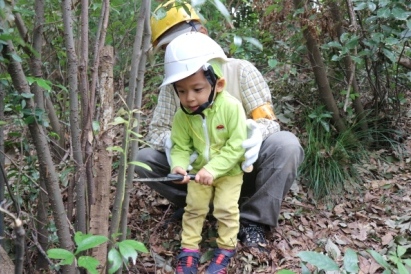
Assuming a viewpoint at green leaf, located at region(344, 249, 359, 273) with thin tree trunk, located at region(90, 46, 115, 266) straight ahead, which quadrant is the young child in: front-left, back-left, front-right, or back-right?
front-right

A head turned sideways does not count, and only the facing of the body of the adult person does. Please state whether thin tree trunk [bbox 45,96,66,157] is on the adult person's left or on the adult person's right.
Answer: on the adult person's right

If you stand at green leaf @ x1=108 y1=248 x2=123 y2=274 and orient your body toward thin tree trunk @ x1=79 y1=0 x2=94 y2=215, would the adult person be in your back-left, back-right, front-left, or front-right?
front-right

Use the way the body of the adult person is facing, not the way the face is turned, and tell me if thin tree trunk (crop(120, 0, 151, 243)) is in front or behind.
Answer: in front

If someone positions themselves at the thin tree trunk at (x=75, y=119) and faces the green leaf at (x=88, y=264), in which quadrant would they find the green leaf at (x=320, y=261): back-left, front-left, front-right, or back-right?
front-left

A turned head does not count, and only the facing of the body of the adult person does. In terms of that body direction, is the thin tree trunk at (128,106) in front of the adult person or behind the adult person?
in front

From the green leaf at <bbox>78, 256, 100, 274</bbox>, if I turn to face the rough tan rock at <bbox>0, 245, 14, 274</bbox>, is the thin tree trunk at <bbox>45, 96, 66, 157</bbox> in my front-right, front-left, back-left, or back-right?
front-right

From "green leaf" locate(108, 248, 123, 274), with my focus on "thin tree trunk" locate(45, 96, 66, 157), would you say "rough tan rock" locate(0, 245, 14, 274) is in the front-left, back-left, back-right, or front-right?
front-left

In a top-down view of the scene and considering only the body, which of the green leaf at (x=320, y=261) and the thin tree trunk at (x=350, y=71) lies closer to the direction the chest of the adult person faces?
the green leaf

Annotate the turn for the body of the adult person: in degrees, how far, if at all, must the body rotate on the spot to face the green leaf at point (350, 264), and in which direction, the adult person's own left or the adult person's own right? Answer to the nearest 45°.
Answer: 0° — they already face it

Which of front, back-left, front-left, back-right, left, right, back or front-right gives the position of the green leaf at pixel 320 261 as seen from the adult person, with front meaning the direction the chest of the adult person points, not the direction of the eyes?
front

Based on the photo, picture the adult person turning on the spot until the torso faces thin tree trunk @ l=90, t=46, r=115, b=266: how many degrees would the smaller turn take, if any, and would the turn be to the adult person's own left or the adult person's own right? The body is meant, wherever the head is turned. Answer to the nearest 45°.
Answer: approximately 45° to the adult person's own right

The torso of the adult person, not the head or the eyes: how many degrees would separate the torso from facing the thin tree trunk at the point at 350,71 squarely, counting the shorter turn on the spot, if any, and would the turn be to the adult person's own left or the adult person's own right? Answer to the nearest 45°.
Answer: approximately 135° to the adult person's own left
